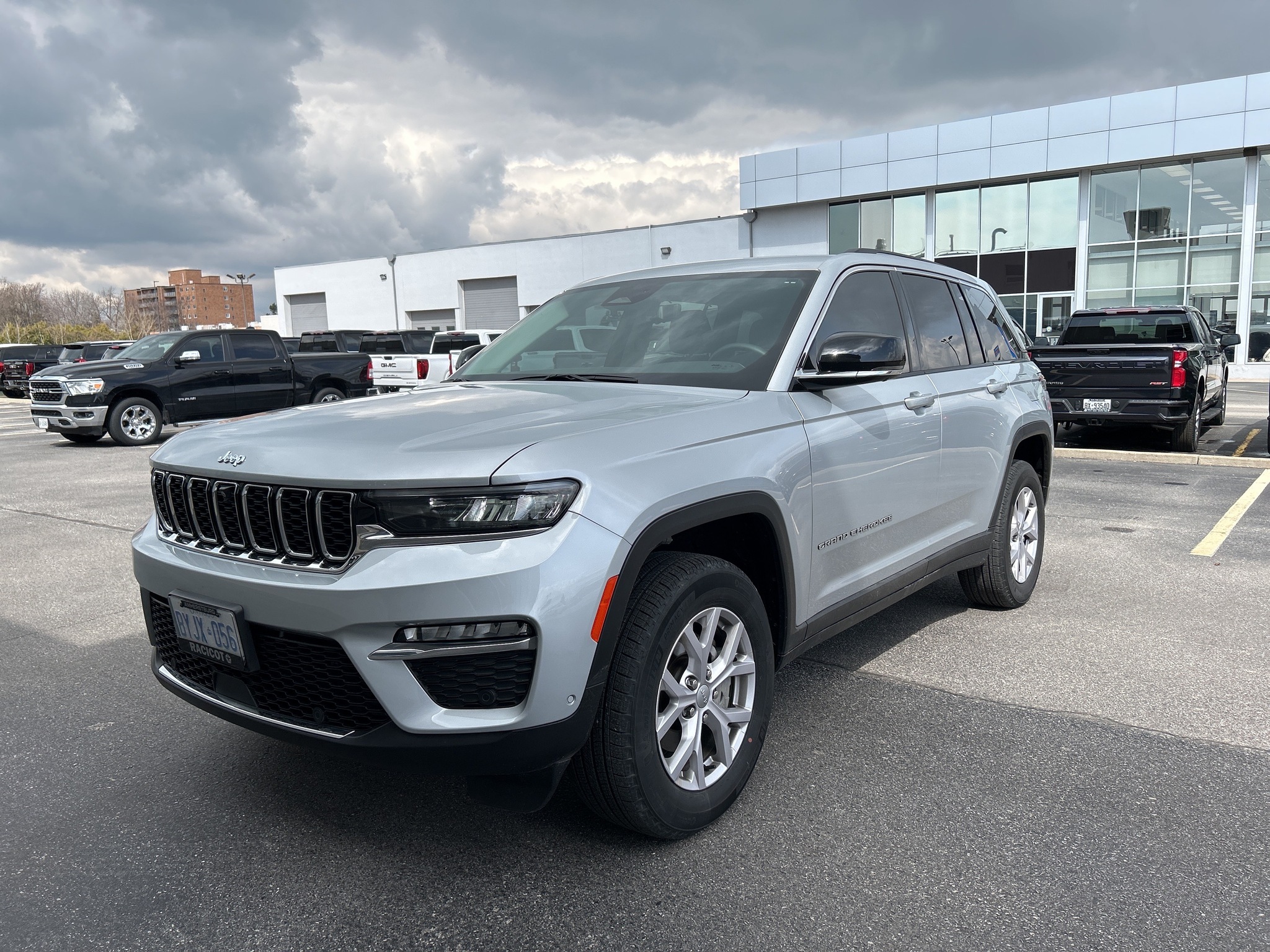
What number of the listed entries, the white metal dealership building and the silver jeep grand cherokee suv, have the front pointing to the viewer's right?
0

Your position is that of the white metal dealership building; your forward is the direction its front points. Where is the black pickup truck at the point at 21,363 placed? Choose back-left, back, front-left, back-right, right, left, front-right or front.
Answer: front-right

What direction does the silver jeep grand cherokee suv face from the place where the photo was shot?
facing the viewer and to the left of the viewer

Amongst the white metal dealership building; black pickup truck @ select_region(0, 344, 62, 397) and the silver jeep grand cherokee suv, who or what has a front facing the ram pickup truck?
the white metal dealership building

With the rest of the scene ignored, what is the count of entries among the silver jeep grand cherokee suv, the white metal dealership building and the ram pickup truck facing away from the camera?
0

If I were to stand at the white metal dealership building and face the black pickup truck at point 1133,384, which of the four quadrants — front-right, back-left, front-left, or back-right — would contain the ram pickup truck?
front-right

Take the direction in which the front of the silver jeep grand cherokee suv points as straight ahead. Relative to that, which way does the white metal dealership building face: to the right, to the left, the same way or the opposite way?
the same way

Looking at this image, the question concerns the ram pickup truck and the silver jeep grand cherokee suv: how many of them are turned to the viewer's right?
0

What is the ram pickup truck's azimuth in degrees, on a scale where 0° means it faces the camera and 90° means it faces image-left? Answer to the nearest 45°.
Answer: approximately 45°

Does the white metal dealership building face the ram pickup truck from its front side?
yes

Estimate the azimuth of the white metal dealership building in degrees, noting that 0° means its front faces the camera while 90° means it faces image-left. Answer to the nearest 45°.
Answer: approximately 45°

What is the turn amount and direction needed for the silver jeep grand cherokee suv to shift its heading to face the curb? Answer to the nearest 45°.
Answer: approximately 180°

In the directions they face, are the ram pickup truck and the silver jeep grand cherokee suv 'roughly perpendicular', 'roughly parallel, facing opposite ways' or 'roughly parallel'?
roughly parallel

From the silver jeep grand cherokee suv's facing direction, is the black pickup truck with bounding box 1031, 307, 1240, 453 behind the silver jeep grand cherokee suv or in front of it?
behind

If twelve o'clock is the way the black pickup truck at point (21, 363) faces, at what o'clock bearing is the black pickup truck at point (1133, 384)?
the black pickup truck at point (1133, 384) is roughly at 4 o'clock from the black pickup truck at point (21, 363).
